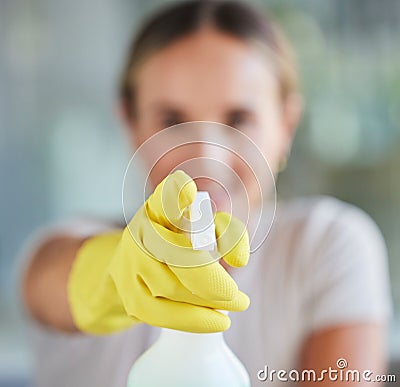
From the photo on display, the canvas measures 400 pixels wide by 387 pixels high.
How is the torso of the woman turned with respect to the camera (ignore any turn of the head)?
toward the camera

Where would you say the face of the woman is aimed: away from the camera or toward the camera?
toward the camera
